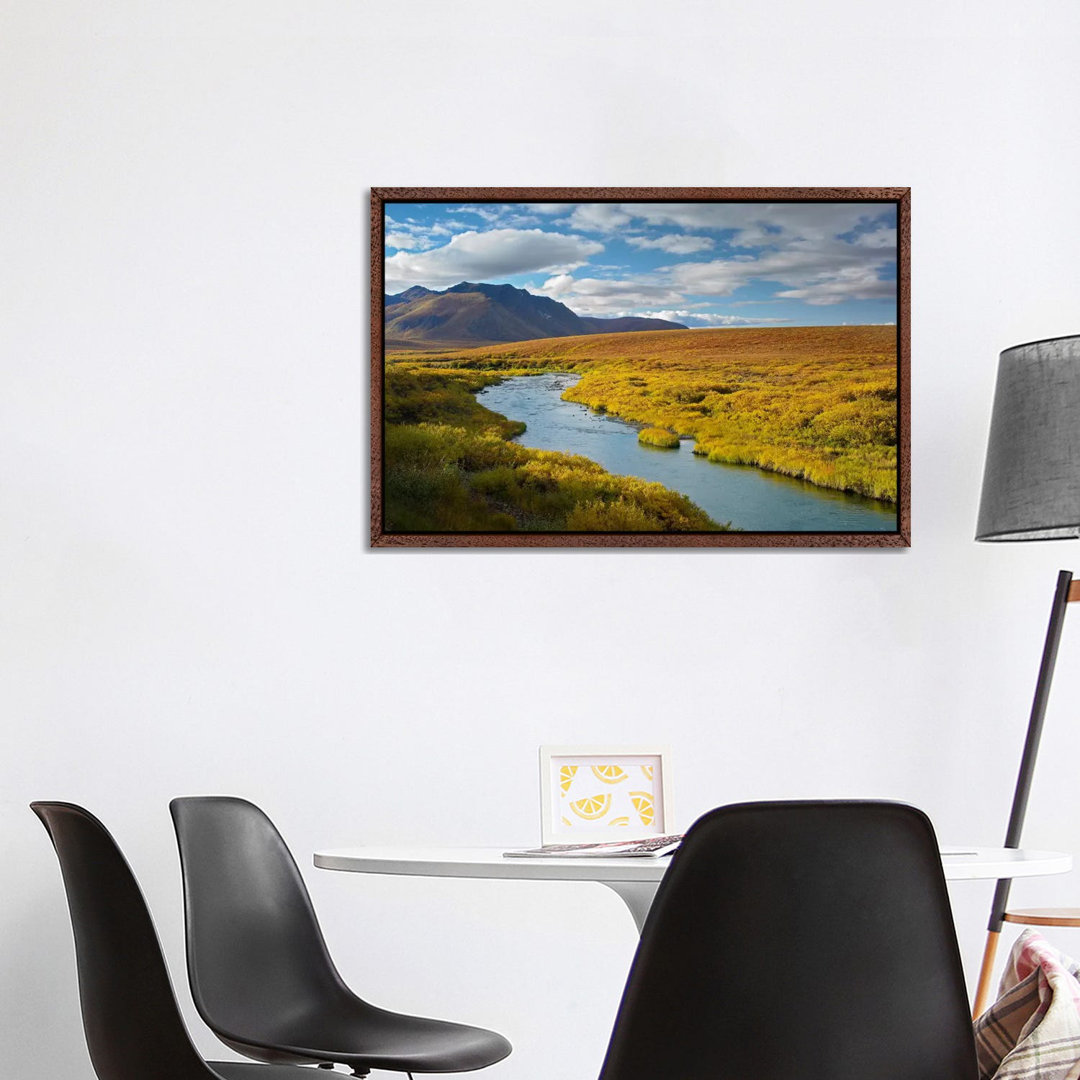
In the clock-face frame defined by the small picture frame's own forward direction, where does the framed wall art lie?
The framed wall art is roughly at 6 o'clock from the small picture frame.

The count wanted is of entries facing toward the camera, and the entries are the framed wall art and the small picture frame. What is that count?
2

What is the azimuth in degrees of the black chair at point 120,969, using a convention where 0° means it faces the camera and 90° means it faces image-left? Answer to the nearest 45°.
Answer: approximately 225°

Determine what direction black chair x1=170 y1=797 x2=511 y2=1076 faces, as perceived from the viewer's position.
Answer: facing the viewer and to the right of the viewer

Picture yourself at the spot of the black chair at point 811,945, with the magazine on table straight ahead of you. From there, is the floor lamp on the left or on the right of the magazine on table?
right

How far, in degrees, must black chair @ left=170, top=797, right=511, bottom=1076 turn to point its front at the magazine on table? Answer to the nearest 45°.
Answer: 0° — it already faces it

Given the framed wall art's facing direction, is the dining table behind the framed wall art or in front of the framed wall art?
in front

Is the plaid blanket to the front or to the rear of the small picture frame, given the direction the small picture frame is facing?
to the front
